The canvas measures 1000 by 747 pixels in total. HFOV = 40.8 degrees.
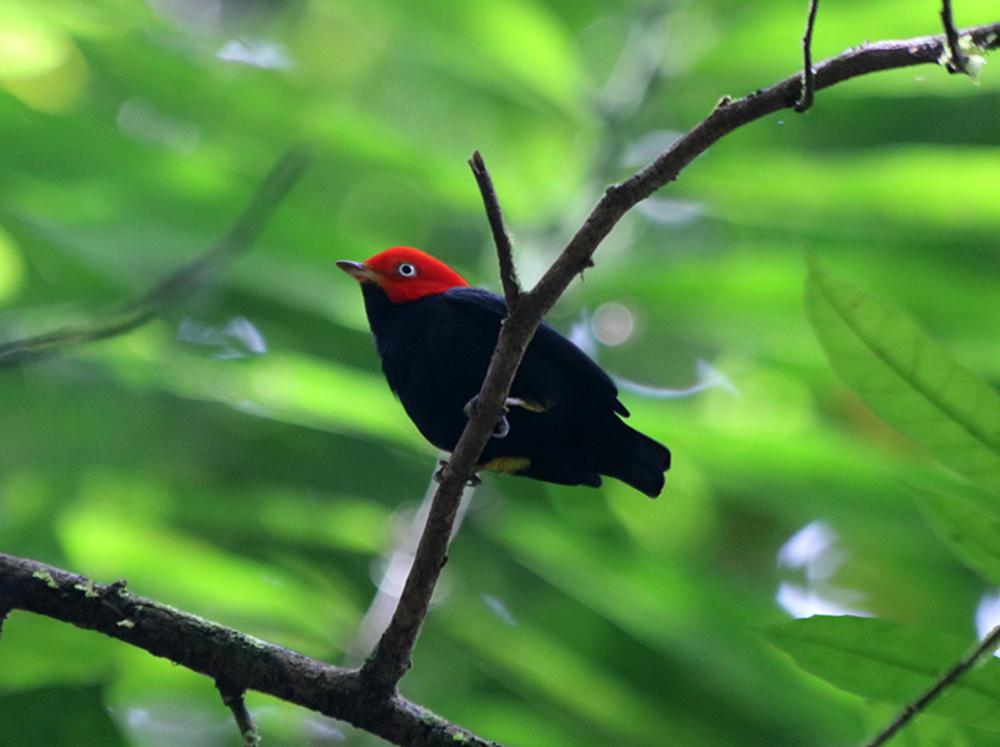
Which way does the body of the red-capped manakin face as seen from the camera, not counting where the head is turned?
to the viewer's left

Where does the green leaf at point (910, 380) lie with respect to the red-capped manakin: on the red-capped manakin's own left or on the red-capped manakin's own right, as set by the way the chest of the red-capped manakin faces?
on the red-capped manakin's own right

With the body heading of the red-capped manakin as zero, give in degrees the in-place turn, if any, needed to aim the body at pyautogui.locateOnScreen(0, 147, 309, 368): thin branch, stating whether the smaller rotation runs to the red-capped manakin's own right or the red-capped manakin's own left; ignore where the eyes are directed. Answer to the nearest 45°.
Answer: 0° — it already faces it
